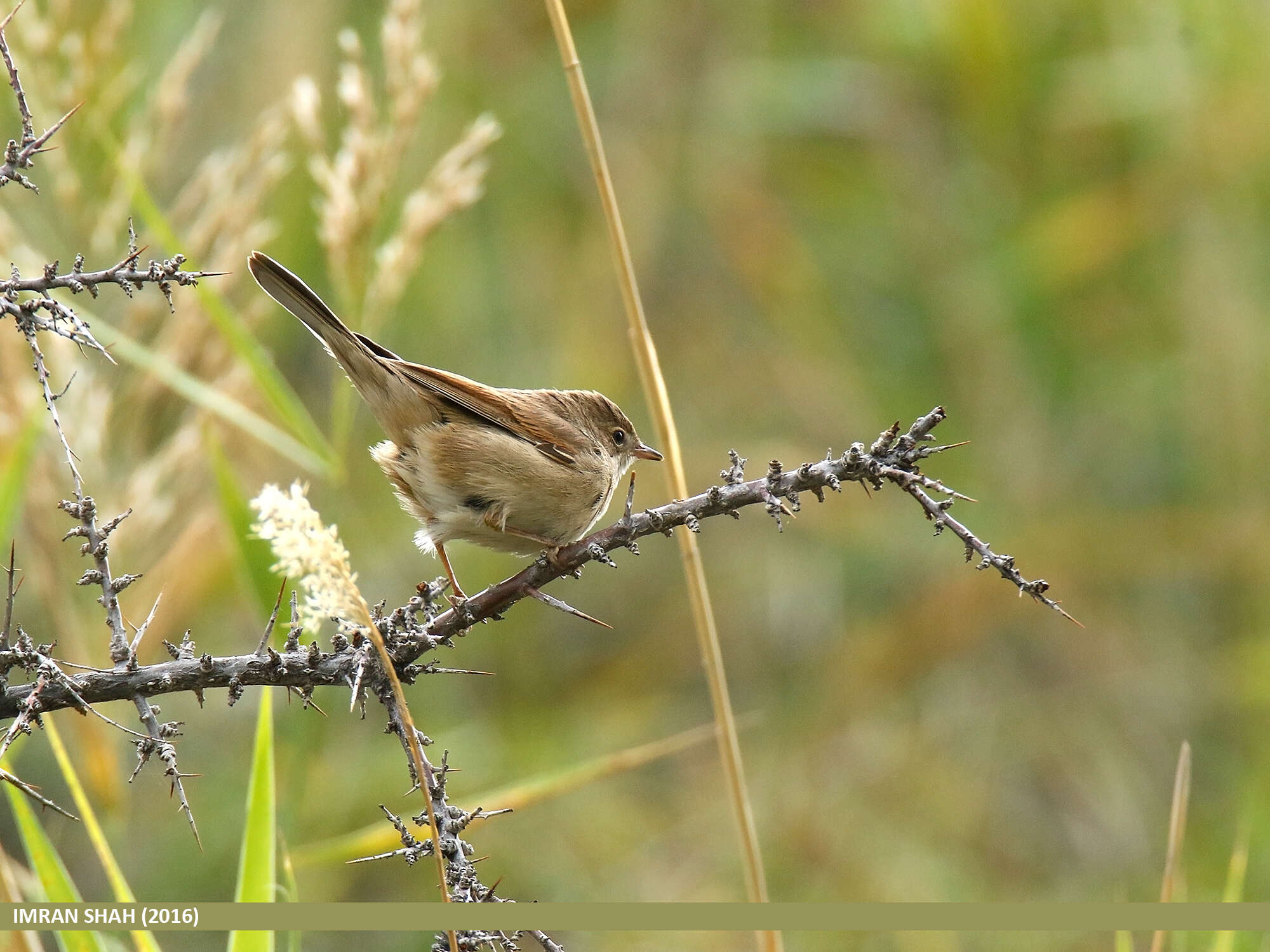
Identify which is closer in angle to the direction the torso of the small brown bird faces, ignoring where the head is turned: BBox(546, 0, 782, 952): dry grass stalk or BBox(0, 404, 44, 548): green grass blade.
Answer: the dry grass stalk

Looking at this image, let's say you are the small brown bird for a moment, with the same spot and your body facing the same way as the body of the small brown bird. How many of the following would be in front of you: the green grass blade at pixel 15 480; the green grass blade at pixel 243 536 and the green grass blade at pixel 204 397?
0

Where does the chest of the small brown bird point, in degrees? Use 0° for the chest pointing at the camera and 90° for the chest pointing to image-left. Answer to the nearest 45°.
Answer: approximately 270°
